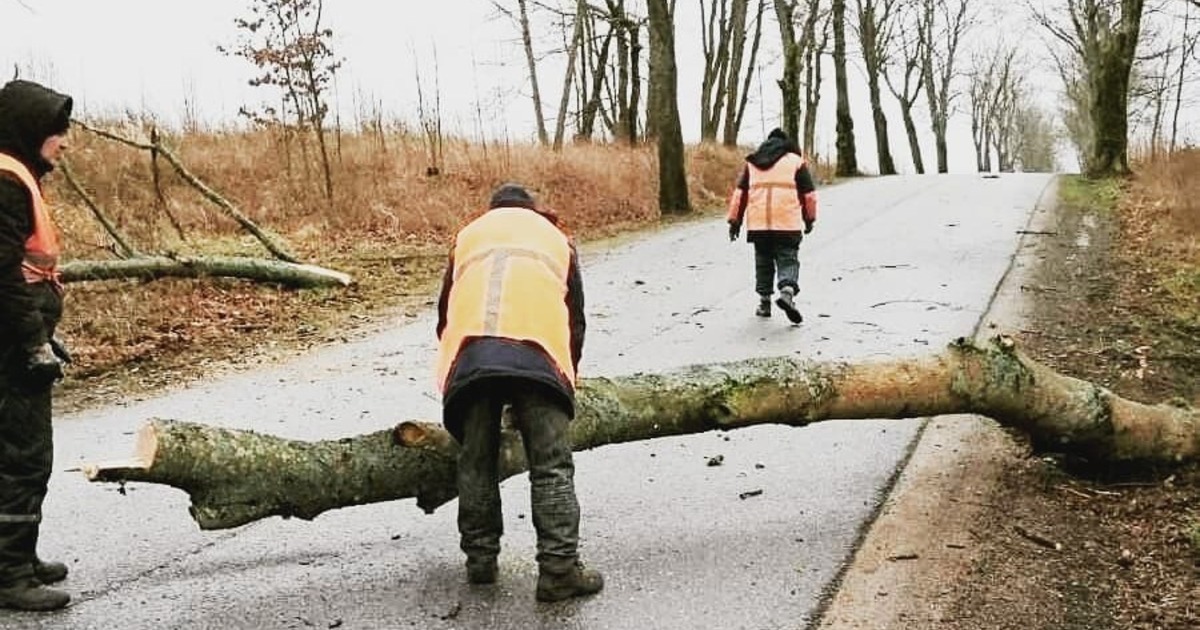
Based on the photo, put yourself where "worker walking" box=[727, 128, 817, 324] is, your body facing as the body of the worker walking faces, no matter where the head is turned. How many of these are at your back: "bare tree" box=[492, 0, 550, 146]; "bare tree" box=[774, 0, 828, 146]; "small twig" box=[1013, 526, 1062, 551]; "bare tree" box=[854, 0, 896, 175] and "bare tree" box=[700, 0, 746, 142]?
1

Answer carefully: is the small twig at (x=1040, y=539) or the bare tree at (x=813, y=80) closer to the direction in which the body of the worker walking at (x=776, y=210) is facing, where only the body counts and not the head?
the bare tree

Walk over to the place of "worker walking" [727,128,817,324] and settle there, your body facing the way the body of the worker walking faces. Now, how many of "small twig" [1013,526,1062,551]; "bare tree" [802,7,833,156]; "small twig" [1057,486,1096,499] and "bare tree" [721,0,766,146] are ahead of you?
2

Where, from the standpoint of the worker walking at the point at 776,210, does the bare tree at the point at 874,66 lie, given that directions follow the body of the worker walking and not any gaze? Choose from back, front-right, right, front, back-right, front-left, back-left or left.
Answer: front

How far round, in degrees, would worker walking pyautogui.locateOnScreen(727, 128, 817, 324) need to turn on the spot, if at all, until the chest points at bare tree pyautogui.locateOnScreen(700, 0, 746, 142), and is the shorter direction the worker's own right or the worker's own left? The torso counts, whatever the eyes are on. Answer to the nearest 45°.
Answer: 0° — they already face it

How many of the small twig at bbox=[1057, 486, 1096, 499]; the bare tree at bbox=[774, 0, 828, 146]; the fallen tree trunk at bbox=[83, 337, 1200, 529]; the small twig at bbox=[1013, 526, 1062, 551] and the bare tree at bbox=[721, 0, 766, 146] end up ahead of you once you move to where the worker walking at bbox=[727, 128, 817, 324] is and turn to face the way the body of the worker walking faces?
2

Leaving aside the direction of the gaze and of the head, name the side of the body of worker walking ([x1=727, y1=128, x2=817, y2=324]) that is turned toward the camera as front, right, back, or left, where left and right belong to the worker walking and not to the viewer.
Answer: back

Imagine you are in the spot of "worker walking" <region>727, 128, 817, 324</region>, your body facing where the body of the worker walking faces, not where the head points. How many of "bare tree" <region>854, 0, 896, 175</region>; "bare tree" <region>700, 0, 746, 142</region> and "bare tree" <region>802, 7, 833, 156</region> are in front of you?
3

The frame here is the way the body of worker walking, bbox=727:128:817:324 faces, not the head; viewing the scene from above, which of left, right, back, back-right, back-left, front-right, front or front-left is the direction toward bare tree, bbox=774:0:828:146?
front

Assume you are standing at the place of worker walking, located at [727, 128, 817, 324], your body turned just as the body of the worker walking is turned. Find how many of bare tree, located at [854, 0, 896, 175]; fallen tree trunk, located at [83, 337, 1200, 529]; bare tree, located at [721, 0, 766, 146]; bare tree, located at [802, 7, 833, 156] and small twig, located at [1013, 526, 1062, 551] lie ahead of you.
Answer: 3

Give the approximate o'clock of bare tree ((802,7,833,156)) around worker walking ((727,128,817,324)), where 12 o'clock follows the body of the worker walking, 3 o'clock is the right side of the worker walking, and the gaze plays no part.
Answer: The bare tree is roughly at 12 o'clock from the worker walking.

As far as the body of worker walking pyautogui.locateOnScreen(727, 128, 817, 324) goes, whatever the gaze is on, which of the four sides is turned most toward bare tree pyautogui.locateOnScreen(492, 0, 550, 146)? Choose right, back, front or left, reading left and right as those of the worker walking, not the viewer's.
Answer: front

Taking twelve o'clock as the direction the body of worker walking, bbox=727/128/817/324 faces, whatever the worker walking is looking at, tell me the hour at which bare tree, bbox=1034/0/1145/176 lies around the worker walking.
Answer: The bare tree is roughly at 1 o'clock from the worker walking.

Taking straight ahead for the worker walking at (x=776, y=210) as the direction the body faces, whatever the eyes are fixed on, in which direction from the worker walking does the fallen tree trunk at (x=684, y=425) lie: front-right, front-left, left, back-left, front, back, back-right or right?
back

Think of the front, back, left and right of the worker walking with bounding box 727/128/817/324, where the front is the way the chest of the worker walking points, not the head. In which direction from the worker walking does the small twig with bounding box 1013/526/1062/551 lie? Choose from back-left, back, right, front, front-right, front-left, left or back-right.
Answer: back
